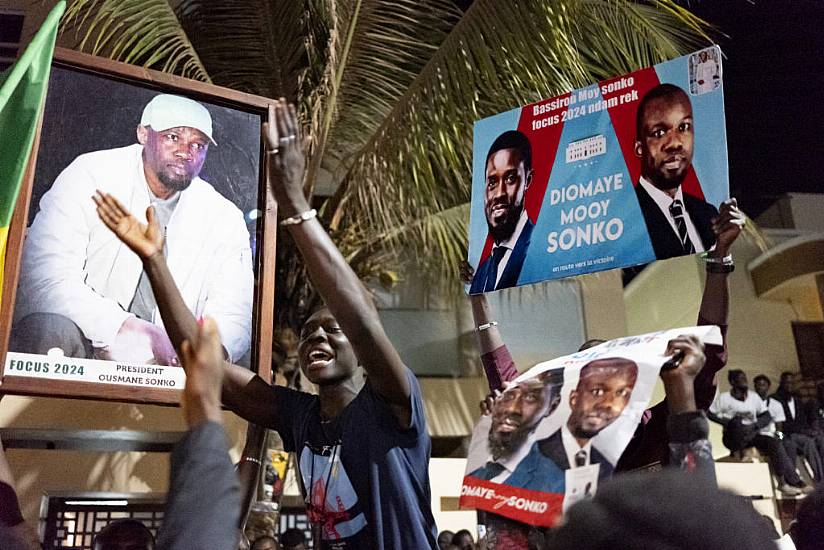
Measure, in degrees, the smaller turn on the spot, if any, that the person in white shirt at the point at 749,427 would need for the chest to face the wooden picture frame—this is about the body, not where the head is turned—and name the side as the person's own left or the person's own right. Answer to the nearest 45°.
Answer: approximately 45° to the person's own right

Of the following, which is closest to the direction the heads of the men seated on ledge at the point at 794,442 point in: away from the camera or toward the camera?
toward the camera

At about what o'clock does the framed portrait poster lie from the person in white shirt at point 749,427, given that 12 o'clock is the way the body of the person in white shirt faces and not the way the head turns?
The framed portrait poster is roughly at 2 o'clock from the person in white shirt.

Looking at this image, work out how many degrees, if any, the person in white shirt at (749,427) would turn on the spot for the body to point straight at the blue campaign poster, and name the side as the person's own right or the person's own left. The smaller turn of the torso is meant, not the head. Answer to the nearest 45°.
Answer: approximately 45° to the person's own right

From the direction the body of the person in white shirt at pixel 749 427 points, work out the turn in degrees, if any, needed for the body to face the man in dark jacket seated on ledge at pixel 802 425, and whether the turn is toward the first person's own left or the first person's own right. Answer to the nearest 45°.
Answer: approximately 90° to the first person's own left

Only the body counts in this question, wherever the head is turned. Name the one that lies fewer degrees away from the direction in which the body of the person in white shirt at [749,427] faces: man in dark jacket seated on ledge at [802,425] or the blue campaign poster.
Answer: the blue campaign poster

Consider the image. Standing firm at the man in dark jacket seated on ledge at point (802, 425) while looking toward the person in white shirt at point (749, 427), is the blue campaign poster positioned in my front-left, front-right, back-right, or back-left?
front-left

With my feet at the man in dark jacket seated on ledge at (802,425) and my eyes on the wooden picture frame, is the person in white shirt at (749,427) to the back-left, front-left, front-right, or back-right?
front-right

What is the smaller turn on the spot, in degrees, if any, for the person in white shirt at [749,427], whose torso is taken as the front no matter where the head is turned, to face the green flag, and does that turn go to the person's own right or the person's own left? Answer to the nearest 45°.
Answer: approximately 45° to the person's own right

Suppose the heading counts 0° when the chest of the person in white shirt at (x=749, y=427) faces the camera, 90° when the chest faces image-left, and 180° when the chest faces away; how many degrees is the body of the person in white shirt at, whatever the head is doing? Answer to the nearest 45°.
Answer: approximately 315°
